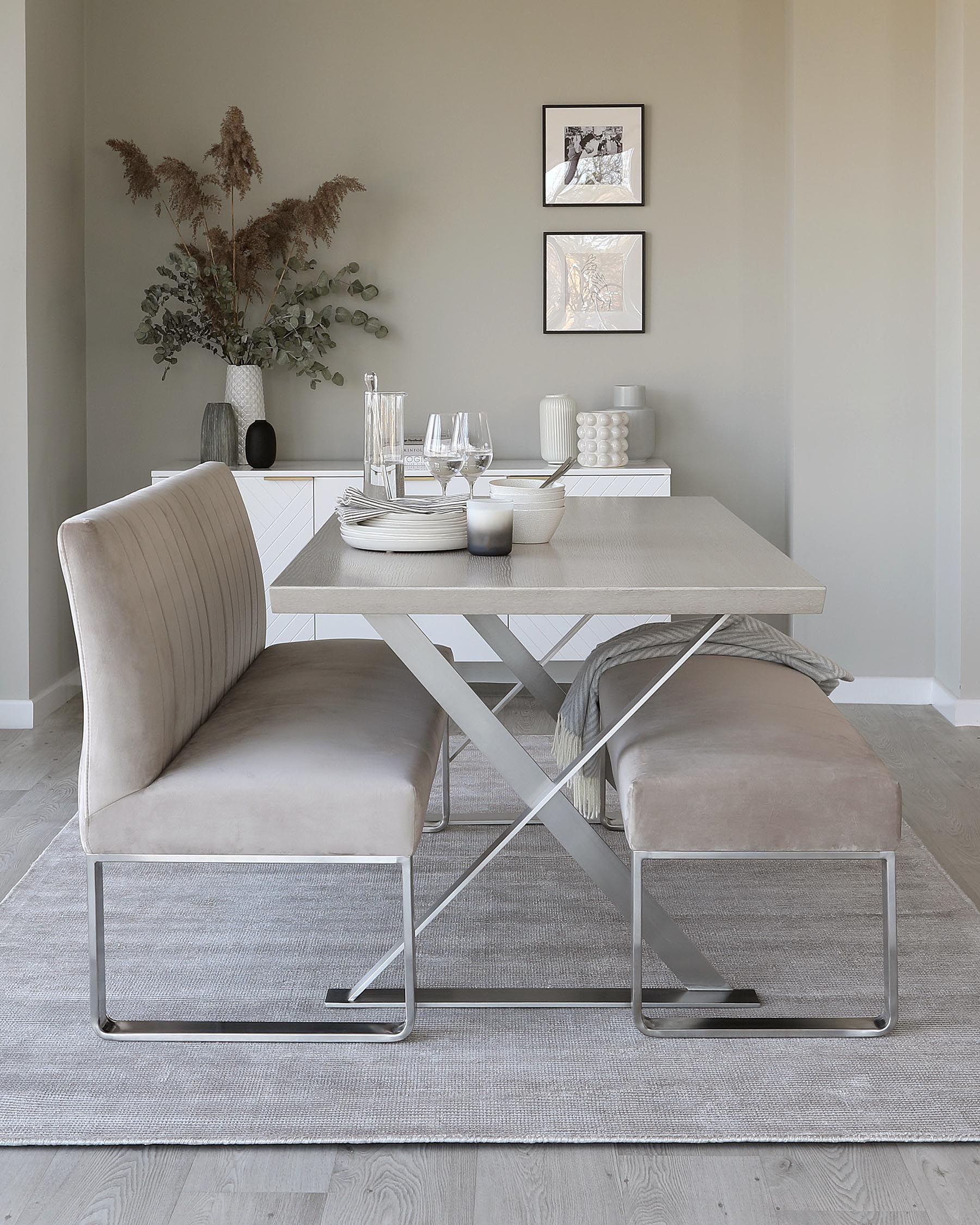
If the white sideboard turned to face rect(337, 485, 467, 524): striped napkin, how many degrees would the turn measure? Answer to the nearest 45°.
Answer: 0° — it already faces it

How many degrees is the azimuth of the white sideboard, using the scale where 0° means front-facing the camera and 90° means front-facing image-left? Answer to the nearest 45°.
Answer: approximately 0°

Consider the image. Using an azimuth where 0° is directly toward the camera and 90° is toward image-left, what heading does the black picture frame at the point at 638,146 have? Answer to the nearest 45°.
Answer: approximately 0°

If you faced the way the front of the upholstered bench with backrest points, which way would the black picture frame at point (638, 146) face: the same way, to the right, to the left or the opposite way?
to the right

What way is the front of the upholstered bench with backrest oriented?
to the viewer's right

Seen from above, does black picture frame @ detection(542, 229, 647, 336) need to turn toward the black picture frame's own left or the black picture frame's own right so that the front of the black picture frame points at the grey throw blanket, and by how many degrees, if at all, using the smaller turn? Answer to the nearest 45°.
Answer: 0° — it already faces it

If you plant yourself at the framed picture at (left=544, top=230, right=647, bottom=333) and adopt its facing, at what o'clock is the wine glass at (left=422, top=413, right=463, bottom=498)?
The wine glass is roughly at 12 o'clock from the framed picture.
